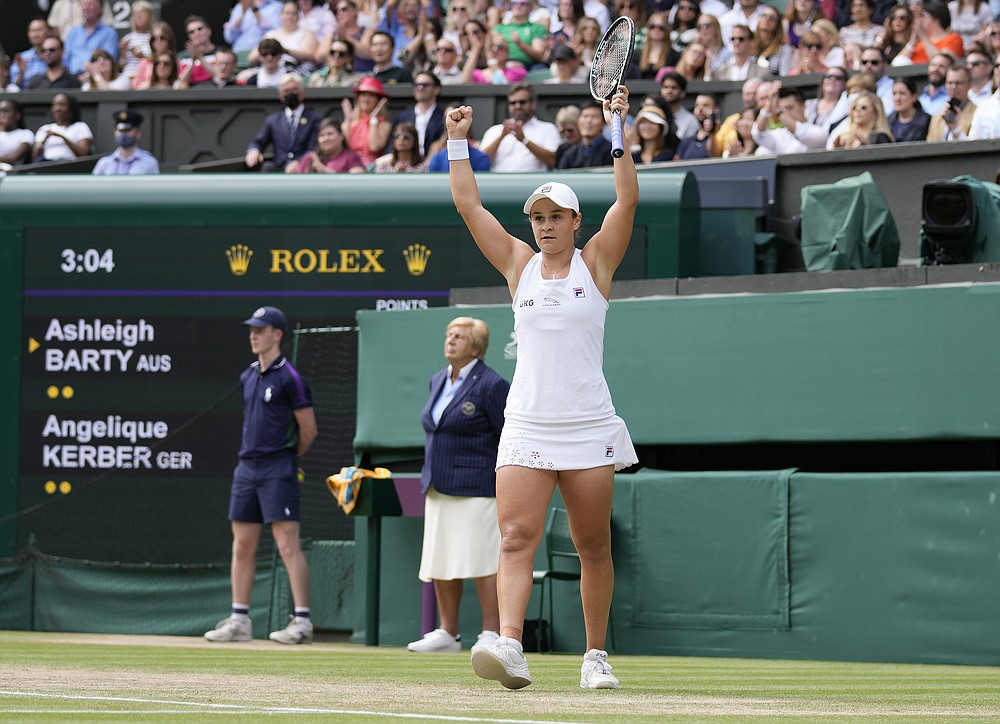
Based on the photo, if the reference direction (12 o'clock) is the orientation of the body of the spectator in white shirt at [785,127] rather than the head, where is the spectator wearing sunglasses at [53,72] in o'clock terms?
The spectator wearing sunglasses is roughly at 2 o'clock from the spectator in white shirt.

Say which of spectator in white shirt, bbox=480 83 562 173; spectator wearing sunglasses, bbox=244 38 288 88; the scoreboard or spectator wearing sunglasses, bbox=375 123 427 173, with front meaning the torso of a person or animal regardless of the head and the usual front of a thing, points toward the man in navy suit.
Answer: spectator wearing sunglasses, bbox=244 38 288 88

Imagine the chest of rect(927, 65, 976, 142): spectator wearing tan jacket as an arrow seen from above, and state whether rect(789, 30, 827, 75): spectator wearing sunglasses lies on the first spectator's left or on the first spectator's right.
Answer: on the first spectator's right

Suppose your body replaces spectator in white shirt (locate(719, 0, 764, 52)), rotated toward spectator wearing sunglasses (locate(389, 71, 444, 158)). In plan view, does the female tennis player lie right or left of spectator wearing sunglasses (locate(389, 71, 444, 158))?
left

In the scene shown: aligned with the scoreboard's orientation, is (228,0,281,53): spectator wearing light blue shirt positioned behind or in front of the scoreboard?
behind

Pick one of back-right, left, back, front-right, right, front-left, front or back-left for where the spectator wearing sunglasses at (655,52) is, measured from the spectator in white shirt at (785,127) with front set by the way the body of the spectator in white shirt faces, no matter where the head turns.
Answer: right

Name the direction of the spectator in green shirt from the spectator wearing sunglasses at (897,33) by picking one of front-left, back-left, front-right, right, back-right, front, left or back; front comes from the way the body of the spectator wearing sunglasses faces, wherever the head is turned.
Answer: front-right
